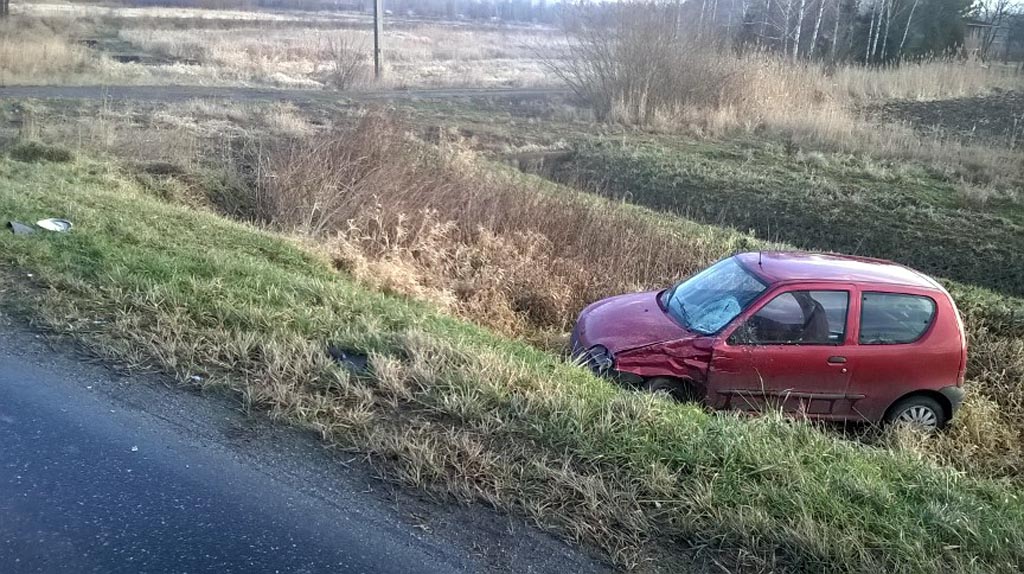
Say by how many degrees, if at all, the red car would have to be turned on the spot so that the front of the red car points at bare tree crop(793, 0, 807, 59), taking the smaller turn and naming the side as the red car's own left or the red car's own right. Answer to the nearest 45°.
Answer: approximately 90° to the red car's own right

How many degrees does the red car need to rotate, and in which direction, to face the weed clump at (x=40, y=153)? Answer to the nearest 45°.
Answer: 0° — it already faces it

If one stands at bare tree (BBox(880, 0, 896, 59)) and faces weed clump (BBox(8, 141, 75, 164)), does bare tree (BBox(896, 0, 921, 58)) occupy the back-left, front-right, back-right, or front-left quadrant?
back-left

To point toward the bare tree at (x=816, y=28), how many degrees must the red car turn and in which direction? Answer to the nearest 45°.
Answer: approximately 90° to its right

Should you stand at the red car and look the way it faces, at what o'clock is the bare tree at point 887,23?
The bare tree is roughly at 3 o'clock from the red car.

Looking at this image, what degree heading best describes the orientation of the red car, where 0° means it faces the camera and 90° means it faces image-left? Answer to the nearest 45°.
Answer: approximately 90°

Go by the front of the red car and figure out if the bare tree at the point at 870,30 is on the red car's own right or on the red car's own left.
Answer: on the red car's own right
